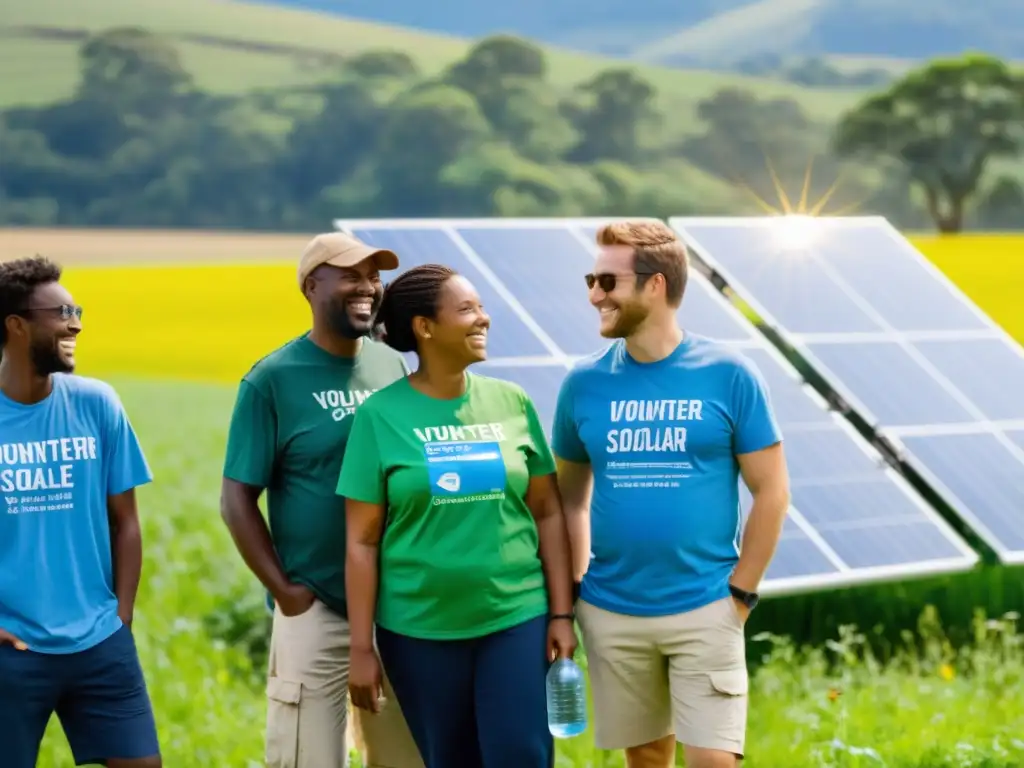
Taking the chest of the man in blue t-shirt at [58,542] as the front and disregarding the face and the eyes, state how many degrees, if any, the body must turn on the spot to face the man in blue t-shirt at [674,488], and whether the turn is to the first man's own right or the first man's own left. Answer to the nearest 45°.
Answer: approximately 90° to the first man's own left

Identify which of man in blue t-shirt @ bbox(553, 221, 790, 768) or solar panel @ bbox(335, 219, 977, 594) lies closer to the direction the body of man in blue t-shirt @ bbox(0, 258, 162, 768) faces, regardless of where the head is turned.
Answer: the man in blue t-shirt

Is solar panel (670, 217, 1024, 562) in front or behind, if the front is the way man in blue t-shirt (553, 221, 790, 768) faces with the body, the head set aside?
behind

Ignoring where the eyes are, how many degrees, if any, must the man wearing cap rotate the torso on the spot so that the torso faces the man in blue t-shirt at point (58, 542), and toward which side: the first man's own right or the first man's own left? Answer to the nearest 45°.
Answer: approximately 135° to the first man's own right

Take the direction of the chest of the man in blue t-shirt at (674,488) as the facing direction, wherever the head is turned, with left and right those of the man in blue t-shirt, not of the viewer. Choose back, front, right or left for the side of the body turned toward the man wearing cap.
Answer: right

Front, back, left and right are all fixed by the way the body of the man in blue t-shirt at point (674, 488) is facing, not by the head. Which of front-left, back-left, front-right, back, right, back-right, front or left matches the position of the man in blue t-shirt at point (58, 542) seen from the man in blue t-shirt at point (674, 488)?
right

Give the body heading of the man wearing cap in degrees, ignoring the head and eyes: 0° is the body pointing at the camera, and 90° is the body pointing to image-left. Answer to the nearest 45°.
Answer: approximately 315°

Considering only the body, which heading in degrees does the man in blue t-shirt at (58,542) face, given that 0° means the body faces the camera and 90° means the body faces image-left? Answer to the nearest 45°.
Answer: approximately 0°

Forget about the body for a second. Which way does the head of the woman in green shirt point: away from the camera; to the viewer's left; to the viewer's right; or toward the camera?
to the viewer's right

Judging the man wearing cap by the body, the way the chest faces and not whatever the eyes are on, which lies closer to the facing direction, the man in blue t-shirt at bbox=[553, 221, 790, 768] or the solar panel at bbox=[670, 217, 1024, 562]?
the man in blue t-shirt

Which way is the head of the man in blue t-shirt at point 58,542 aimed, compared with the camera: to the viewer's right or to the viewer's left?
to the viewer's right

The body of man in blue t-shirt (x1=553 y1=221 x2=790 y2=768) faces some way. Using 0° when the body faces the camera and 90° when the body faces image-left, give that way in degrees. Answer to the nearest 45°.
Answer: approximately 0°

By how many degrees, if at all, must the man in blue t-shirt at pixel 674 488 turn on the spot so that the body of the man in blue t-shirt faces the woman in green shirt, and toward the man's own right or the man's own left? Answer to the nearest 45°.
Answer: approximately 90° to the man's own right

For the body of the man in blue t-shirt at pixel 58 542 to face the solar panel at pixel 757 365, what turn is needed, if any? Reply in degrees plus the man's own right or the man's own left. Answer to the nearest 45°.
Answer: approximately 135° to the man's own left
